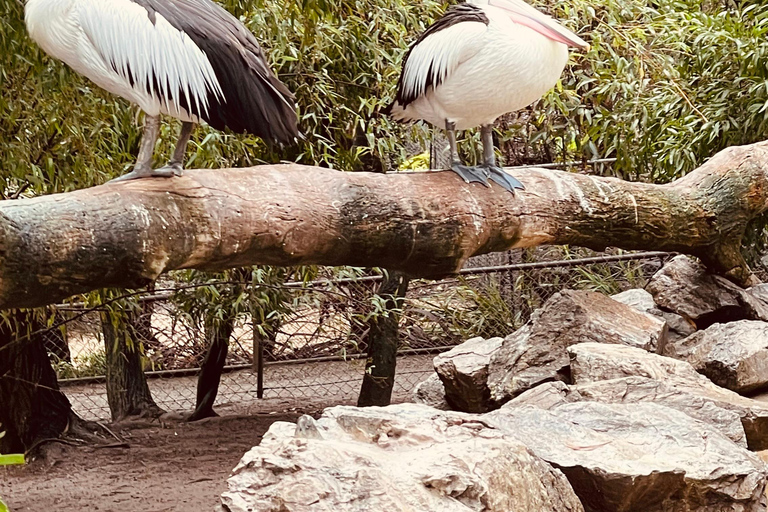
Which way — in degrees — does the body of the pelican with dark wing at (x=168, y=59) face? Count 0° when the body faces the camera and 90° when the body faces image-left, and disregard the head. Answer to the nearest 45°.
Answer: approximately 90°

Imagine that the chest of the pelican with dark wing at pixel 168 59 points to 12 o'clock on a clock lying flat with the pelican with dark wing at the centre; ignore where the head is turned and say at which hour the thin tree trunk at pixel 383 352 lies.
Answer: The thin tree trunk is roughly at 4 o'clock from the pelican with dark wing.

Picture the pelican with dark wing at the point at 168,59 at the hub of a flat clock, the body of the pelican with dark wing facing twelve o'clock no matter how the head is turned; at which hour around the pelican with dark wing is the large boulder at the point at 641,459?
The large boulder is roughly at 7 o'clock from the pelican with dark wing.

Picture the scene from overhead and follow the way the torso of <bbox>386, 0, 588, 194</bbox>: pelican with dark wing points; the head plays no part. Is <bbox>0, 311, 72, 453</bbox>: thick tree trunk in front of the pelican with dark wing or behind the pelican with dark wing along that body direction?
behind

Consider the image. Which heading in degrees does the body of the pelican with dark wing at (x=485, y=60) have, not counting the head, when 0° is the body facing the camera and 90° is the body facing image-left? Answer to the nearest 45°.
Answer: approximately 315°

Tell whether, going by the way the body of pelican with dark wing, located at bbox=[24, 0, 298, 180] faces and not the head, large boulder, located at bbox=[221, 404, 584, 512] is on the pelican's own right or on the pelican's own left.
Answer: on the pelican's own left

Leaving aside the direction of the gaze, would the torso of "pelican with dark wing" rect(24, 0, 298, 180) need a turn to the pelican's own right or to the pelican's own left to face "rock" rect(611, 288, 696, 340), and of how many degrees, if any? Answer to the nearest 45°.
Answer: approximately 135° to the pelican's own right

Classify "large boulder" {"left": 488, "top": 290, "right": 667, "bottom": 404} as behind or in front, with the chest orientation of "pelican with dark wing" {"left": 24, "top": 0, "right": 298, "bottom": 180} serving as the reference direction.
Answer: behind

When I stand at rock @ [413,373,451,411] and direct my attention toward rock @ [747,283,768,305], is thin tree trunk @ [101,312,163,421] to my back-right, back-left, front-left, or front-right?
back-left

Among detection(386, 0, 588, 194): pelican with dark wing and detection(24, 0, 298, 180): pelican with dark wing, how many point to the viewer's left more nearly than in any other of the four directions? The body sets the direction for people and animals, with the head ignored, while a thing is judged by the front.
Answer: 1
